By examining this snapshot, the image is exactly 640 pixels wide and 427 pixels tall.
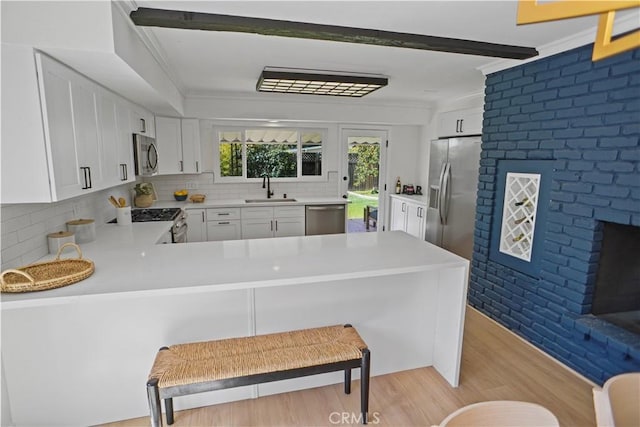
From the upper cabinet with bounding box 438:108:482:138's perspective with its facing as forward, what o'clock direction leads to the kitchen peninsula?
The kitchen peninsula is roughly at 11 o'clock from the upper cabinet.

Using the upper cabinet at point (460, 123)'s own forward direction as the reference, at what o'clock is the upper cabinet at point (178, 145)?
the upper cabinet at point (178, 145) is roughly at 1 o'clock from the upper cabinet at point (460, 123).

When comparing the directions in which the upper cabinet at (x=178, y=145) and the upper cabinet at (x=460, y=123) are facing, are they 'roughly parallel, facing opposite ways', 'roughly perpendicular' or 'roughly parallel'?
roughly perpendicular

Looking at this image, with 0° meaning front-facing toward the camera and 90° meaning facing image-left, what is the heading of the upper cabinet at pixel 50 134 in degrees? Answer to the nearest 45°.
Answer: approximately 315°

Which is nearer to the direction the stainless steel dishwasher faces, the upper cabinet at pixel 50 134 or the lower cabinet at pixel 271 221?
the upper cabinet

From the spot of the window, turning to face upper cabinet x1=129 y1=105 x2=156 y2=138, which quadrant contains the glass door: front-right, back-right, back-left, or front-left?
back-left

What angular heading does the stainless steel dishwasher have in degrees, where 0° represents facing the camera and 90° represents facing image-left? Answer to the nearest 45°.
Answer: approximately 0°
